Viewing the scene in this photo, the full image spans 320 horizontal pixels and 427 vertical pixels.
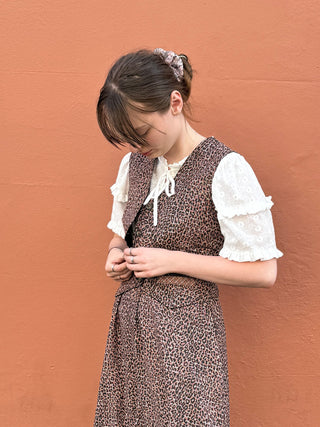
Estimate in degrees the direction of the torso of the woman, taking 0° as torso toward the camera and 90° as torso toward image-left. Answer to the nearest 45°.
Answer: approximately 45°
